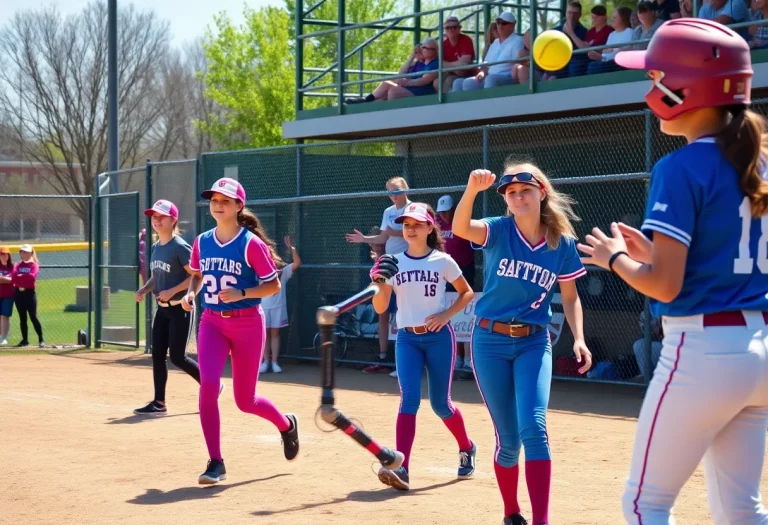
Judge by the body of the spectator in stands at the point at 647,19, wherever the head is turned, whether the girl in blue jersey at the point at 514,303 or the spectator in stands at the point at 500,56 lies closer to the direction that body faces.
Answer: the girl in blue jersey

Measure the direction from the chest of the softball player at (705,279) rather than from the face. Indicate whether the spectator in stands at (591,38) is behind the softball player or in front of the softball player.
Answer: in front

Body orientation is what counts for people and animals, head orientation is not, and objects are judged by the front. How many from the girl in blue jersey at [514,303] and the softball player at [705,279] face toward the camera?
1

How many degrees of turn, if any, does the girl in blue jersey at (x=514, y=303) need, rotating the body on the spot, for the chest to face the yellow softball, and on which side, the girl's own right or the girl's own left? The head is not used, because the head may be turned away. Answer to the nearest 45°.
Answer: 0° — they already face it

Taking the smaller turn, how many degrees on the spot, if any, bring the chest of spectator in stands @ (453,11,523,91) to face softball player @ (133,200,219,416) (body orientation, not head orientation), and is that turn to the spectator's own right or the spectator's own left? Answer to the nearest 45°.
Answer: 0° — they already face them

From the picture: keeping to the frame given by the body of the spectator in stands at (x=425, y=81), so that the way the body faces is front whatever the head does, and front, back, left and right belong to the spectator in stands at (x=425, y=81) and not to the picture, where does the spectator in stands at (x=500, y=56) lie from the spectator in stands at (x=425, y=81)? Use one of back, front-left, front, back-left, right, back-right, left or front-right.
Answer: left

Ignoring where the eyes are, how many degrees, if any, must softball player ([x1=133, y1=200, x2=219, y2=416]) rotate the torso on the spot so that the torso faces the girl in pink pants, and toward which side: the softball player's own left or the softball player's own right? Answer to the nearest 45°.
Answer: approximately 45° to the softball player's own left

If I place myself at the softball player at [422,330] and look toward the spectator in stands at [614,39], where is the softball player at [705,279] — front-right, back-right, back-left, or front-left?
back-right

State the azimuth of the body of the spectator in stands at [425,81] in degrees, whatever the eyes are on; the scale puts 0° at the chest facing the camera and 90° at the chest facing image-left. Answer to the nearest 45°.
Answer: approximately 45°

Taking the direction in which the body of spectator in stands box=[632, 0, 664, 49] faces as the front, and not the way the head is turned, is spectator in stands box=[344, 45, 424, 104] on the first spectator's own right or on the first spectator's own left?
on the first spectator's own right
